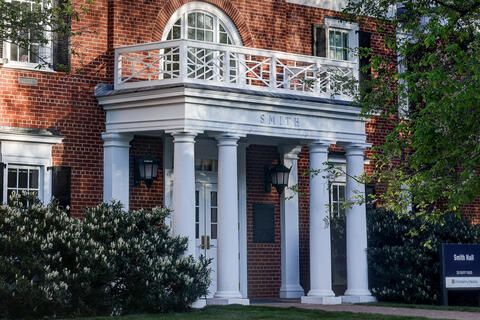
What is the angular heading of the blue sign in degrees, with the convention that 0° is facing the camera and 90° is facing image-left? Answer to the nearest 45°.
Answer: approximately 0°

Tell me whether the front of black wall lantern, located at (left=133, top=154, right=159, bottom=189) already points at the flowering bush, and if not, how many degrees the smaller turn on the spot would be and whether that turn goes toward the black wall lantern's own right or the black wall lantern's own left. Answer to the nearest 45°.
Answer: approximately 45° to the black wall lantern's own right

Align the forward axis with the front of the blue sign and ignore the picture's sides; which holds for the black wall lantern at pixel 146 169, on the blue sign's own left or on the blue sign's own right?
on the blue sign's own right

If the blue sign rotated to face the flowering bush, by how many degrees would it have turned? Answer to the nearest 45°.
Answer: approximately 45° to its right

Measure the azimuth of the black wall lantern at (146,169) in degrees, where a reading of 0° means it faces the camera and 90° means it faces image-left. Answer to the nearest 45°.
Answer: approximately 315°

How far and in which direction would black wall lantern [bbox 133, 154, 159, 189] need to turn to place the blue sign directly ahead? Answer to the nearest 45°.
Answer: approximately 45° to its left

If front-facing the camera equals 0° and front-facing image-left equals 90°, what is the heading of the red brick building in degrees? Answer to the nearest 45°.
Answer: approximately 315°

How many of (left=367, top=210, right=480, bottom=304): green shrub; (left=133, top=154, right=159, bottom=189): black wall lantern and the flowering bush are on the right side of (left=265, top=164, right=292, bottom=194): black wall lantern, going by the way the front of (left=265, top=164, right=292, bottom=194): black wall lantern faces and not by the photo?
2
